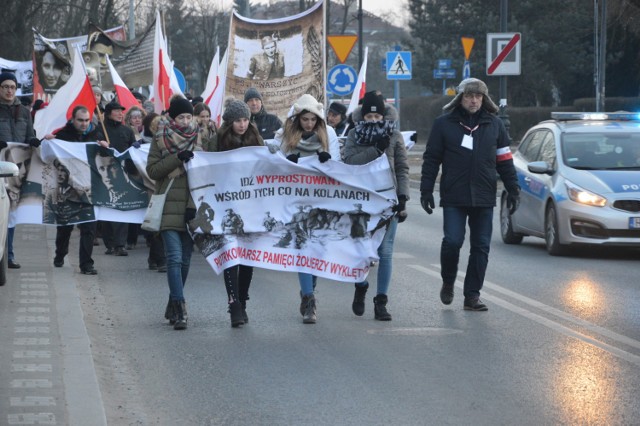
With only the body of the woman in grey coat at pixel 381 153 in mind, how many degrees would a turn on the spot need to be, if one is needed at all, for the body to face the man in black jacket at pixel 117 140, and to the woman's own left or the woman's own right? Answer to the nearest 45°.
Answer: approximately 135° to the woman's own right

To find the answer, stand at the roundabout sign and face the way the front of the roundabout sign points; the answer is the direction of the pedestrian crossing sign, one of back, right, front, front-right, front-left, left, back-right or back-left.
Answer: back-left

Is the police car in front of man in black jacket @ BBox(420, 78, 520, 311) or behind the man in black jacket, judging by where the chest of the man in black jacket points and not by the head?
behind

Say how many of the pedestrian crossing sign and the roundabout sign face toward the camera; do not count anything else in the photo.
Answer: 2

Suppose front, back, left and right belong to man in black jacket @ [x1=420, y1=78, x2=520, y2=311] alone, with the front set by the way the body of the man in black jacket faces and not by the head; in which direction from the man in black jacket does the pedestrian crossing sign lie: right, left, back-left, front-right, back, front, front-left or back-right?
back

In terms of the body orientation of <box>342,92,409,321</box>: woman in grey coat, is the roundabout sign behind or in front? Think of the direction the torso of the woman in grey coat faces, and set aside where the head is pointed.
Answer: behind

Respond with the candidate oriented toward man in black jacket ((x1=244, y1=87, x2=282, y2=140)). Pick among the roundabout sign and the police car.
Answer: the roundabout sign

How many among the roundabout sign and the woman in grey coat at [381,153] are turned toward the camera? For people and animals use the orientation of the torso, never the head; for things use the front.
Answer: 2
